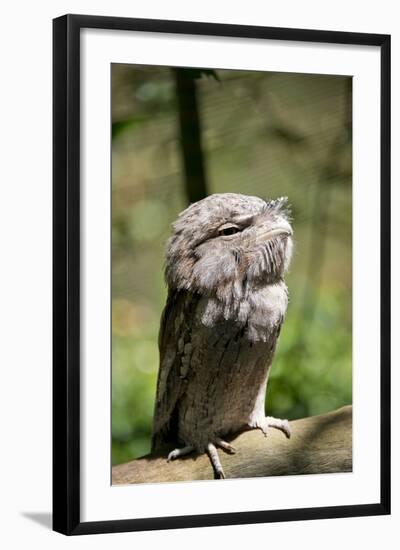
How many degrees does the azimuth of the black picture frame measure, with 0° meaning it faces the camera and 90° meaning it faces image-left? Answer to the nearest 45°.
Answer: approximately 315°
